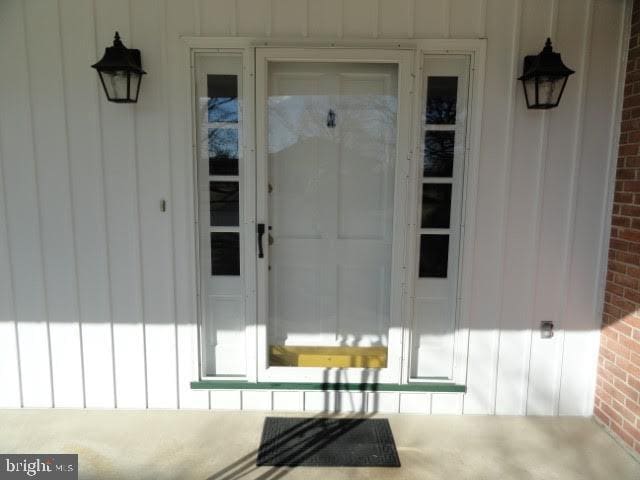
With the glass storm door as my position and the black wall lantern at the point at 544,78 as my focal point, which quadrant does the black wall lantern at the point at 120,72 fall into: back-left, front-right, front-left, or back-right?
back-right

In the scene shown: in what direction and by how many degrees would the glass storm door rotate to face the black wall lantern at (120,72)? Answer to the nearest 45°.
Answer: approximately 90° to its right

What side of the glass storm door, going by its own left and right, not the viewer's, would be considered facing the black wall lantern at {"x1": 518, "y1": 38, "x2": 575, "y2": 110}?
left

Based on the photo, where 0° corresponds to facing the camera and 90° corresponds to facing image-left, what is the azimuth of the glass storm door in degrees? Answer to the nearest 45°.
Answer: approximately 0°
